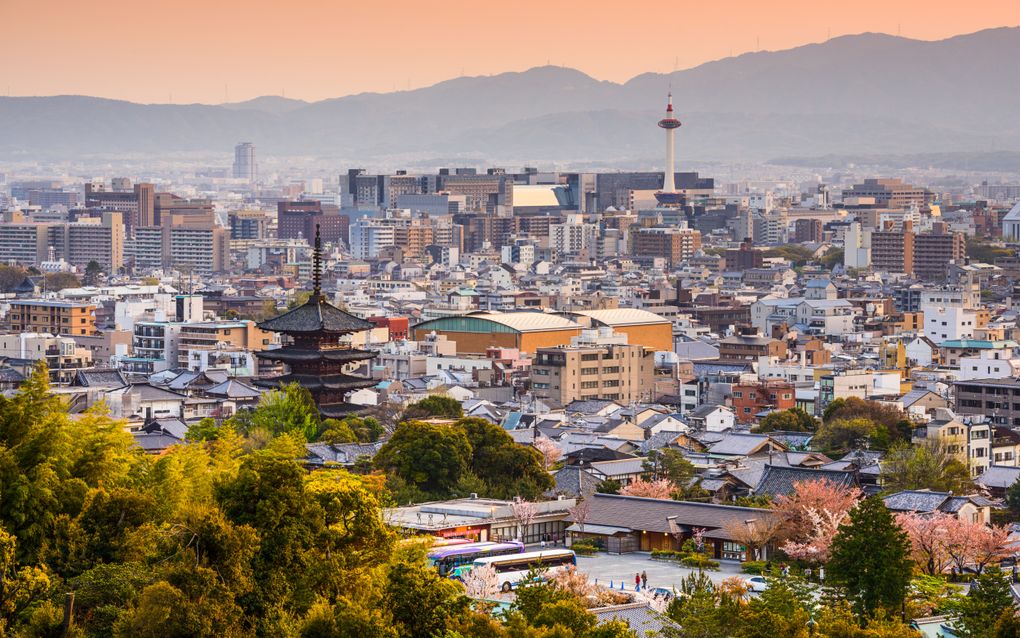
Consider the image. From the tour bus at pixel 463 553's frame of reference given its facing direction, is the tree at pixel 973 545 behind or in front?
behind

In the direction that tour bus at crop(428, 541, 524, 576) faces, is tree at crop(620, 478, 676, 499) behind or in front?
behind

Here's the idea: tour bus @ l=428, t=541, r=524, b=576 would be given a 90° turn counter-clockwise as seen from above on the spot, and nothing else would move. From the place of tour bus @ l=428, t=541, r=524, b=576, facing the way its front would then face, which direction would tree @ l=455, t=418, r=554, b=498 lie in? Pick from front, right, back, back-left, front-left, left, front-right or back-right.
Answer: back-left

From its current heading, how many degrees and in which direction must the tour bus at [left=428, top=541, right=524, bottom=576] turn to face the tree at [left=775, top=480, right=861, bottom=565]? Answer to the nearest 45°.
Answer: approximately 180°
